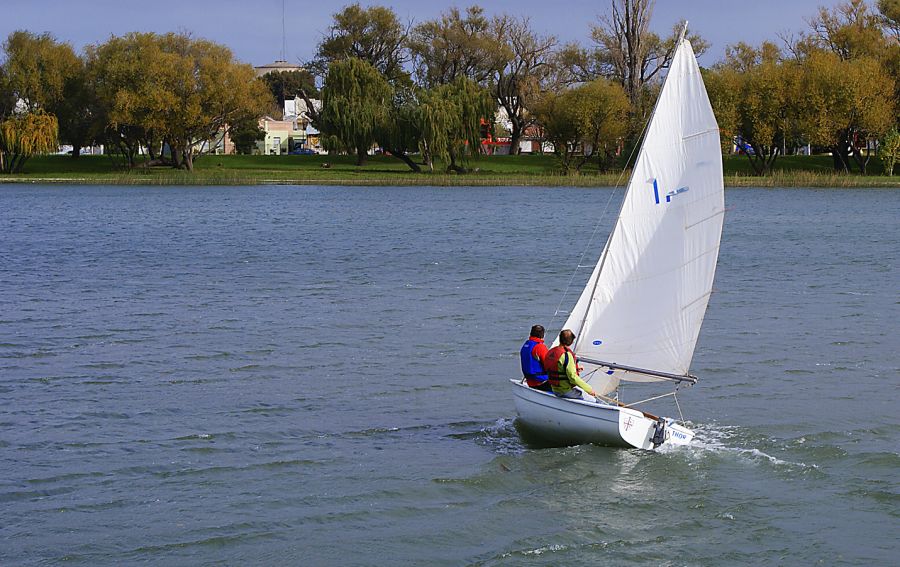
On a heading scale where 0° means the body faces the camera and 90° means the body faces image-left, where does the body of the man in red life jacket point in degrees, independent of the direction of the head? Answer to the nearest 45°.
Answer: approximately 225°

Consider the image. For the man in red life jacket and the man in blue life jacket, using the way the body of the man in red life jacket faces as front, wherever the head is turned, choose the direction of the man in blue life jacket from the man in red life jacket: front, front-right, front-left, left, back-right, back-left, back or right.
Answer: left

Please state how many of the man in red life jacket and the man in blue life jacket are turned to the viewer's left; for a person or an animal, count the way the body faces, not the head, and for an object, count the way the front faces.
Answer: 0

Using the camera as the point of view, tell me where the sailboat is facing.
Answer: facing away from the viewer and to the left of the viewer

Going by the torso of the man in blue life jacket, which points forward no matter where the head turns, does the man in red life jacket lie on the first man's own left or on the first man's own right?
on the first man's own right

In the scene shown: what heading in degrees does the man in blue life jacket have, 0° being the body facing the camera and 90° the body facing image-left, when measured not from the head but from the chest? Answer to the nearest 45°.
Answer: approximately 225°
